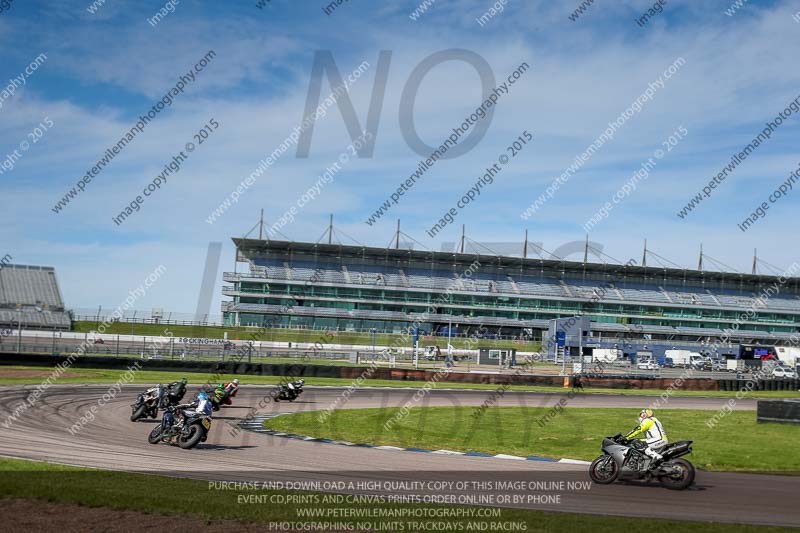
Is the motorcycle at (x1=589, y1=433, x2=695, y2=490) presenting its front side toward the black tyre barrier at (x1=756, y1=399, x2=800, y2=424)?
no

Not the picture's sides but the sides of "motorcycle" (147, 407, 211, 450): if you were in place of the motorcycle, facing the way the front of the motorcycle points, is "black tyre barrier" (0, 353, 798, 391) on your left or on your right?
on your right

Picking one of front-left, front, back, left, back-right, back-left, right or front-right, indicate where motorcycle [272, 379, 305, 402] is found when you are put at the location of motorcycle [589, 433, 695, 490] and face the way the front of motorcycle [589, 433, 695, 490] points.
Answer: front-right

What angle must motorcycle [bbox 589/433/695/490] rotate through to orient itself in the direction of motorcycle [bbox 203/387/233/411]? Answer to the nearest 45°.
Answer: approximately 45° to its right

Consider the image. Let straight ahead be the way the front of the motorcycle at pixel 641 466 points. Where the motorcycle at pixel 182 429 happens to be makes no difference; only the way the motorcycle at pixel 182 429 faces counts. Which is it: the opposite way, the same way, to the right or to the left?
the same way

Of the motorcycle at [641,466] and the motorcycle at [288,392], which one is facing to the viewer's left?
the motorcycle at [641,466]

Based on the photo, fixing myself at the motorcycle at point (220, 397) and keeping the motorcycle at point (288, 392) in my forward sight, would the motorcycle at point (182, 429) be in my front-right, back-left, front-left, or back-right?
back-right

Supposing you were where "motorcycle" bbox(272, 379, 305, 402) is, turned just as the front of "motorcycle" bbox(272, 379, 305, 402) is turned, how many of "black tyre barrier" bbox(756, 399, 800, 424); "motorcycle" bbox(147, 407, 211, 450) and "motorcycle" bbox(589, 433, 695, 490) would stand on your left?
0

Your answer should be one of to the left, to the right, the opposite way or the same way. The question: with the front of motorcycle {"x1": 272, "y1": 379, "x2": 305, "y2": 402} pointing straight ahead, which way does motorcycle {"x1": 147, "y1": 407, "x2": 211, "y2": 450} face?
to the left

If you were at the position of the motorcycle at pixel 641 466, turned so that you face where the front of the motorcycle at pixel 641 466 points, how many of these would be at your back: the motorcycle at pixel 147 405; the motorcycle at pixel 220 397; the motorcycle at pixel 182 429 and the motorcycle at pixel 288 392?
0

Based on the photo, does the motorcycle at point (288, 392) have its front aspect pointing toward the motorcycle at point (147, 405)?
no

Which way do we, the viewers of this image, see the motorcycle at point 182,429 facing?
facing away from the viewer and to the left of the viewer

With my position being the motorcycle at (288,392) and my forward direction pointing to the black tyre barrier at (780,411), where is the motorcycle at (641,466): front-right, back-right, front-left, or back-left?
front-right

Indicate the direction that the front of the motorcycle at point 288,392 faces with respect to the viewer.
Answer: facing away from the viewer and to the right of the viewer

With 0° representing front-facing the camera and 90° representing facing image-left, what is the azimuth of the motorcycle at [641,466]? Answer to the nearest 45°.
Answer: approximately 90°

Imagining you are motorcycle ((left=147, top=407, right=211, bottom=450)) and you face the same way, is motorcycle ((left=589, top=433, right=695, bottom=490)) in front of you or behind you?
behind

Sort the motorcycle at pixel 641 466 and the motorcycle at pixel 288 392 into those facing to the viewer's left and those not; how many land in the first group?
1
